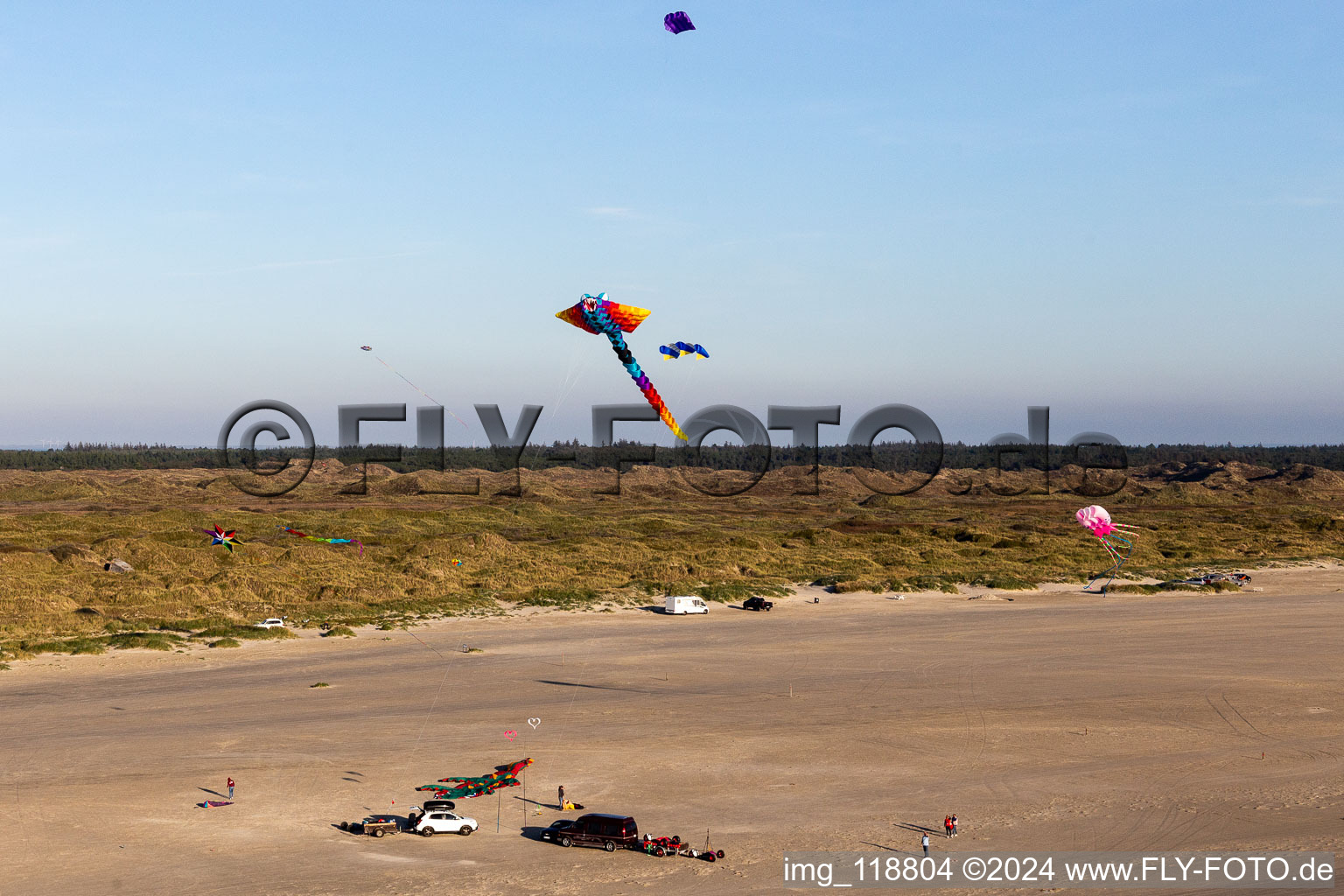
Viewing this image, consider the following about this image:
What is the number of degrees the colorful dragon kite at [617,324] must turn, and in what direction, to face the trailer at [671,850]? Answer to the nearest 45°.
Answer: approximately 45° to its left

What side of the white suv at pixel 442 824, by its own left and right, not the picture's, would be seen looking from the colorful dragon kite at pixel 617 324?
left

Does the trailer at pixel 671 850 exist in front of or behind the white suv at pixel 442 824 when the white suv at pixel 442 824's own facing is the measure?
in front

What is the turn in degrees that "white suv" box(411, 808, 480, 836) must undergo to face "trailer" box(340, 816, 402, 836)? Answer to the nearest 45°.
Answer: approximately 180°

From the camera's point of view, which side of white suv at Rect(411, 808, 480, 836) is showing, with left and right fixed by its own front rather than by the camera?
right

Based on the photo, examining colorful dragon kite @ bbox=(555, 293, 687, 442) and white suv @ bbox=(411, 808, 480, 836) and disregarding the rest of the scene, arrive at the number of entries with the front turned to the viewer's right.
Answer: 1

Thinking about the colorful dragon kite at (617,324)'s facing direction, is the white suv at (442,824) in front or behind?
in front
